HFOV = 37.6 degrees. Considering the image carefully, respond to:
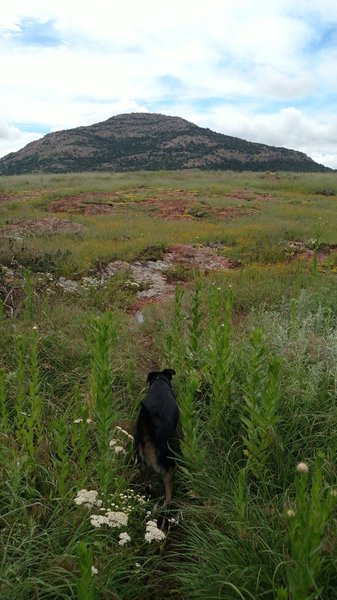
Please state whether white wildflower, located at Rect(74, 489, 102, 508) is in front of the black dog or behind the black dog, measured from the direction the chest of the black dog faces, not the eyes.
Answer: behind

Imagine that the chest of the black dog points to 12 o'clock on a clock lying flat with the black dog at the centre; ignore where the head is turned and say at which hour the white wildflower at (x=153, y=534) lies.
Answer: The white wildflower is roughly at 6 o'clock from the black dog.

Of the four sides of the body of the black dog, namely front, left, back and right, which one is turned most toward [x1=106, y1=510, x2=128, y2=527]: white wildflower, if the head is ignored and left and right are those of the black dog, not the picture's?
back

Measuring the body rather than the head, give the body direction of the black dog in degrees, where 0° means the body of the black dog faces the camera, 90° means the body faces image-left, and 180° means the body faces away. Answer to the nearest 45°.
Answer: approximately 180°
